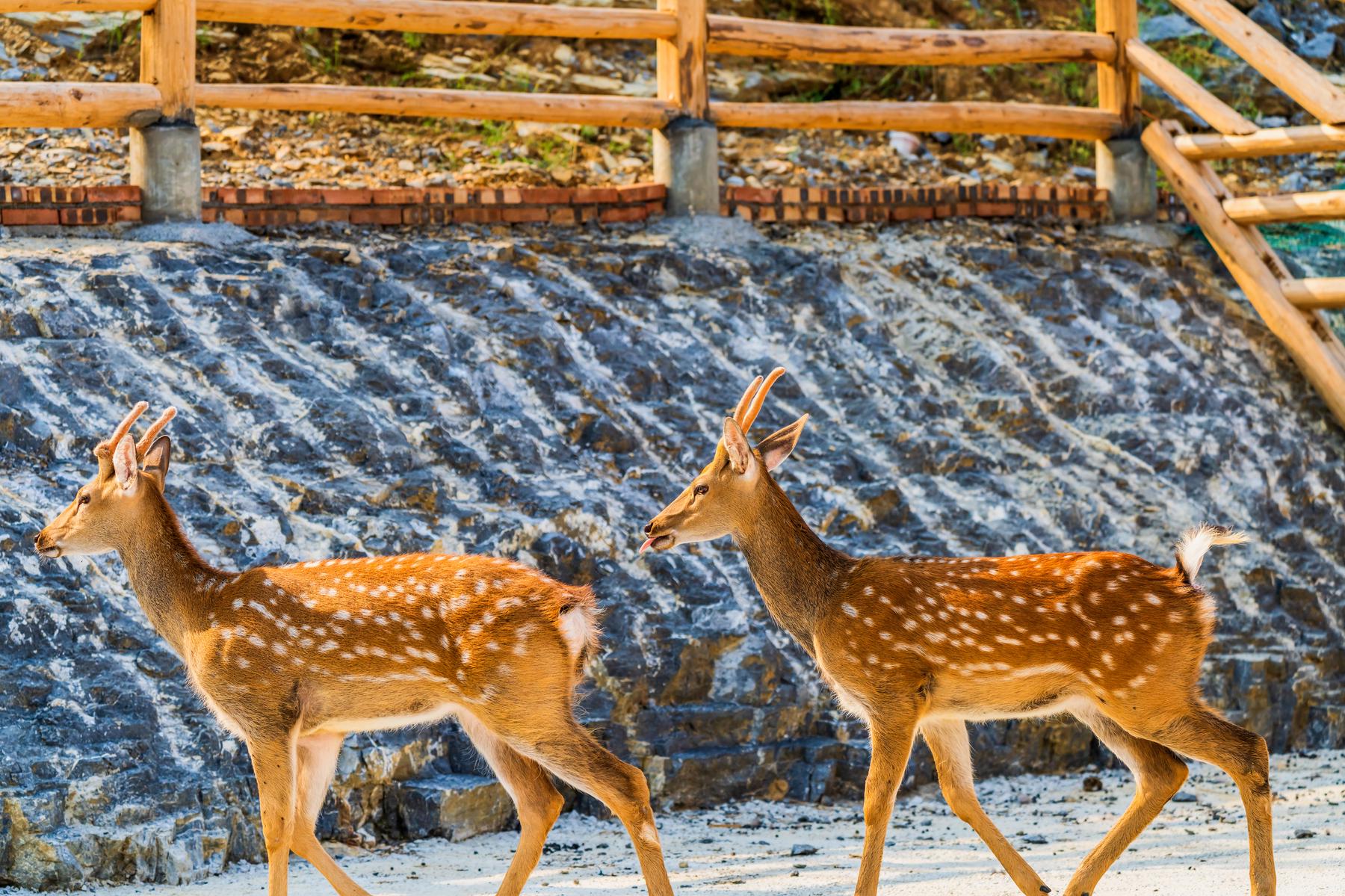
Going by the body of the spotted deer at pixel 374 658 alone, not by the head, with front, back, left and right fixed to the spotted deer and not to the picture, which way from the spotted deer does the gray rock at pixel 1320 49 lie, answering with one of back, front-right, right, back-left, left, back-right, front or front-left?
back-right

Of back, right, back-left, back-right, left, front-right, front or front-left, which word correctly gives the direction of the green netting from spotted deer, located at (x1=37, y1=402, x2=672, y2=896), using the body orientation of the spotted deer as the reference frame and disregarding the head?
back-right

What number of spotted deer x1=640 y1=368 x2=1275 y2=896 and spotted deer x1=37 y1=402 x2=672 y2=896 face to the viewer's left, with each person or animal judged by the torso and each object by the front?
2

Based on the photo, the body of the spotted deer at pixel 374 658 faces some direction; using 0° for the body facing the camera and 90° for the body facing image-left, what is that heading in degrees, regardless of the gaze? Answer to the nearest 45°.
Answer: approximately 90°

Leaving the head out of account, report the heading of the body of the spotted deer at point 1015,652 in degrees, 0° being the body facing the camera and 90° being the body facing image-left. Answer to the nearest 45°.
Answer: approximately 90°

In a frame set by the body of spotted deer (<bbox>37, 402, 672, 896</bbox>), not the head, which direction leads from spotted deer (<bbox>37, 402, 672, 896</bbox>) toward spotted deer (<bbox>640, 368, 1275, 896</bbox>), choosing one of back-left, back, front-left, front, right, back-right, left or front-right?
back

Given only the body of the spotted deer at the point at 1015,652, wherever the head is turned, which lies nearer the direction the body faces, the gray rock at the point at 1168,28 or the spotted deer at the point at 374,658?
the spotted deer

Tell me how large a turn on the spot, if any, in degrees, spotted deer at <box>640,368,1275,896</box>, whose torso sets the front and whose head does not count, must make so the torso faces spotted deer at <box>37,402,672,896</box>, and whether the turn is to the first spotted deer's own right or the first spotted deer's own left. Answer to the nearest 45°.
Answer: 0° — it already faces it

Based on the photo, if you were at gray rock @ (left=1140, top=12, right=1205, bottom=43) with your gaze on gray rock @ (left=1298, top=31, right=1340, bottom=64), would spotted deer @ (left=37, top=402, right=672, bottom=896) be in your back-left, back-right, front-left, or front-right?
back-right

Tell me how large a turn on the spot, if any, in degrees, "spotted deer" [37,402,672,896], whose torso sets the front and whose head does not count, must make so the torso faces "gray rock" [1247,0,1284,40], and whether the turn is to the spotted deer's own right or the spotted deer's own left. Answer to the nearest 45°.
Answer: approximately 135° to the spotted deer's own right
